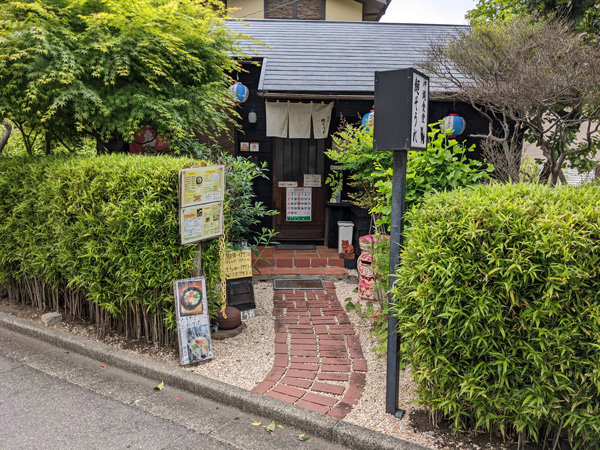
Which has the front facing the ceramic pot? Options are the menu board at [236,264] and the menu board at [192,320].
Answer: the menu board at [236,264]

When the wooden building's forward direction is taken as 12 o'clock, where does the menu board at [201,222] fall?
The menu board is roughly at 12 o'clock from the wooden building.

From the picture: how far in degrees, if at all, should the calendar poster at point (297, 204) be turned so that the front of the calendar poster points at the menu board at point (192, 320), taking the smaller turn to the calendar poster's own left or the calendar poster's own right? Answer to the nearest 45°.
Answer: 0° — it already faces it

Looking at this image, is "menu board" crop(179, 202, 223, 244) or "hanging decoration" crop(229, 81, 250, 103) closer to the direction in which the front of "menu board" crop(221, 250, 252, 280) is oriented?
the menu board

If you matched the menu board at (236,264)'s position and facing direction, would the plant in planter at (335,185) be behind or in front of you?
behind

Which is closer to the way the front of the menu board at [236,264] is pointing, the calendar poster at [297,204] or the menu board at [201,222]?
the menu board

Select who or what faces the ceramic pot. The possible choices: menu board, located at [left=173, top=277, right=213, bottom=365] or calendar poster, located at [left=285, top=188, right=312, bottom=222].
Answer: the calendar poster

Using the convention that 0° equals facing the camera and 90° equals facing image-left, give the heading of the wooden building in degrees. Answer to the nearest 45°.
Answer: approximately 0°
